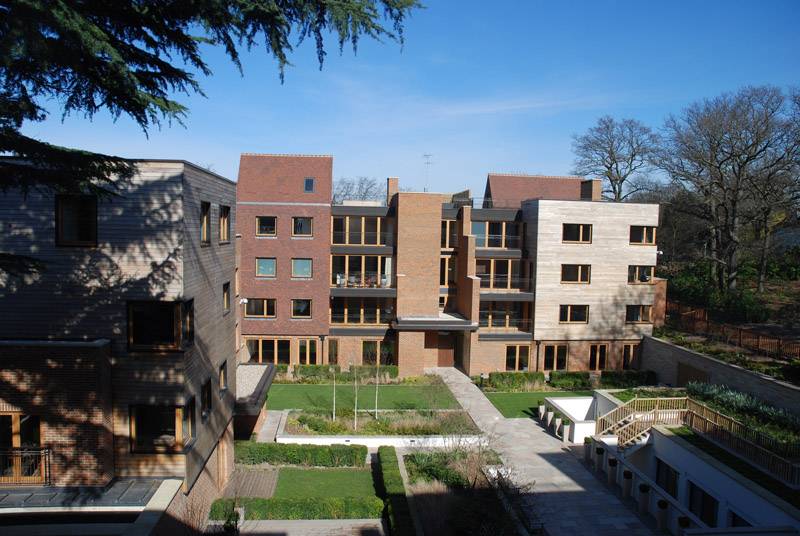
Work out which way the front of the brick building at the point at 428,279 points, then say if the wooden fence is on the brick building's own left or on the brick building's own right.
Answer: on the brick building's own left

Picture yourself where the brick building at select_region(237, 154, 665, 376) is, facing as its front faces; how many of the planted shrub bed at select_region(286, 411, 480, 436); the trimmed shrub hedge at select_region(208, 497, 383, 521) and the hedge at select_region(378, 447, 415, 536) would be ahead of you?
3

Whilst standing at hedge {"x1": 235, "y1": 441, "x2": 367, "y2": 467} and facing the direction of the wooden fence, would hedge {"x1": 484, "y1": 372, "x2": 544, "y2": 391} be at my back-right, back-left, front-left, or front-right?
front-left

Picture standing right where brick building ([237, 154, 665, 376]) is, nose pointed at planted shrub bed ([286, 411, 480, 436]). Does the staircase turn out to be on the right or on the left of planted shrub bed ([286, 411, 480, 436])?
left

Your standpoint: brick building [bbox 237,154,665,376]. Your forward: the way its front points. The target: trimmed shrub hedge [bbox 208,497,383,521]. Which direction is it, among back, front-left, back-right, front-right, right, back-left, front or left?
front

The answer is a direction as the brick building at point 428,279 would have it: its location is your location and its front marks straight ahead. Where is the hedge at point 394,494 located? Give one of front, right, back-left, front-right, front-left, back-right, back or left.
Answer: front

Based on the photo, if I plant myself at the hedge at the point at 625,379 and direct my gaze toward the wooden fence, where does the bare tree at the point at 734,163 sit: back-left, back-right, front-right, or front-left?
front-left

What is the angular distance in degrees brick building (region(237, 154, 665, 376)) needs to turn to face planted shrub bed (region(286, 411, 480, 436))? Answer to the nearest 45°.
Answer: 0° — it already faces it

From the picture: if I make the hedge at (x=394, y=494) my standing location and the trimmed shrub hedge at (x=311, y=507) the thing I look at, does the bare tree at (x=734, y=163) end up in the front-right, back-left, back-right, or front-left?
back-right

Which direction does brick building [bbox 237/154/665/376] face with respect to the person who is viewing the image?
facing the viewer

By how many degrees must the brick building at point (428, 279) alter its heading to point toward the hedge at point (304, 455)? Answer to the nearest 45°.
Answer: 0° — it already faces it

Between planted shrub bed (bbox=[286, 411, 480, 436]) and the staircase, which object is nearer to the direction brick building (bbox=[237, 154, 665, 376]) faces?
the planted shrub bed

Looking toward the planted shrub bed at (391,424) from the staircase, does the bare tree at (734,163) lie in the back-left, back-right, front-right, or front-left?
back-right
